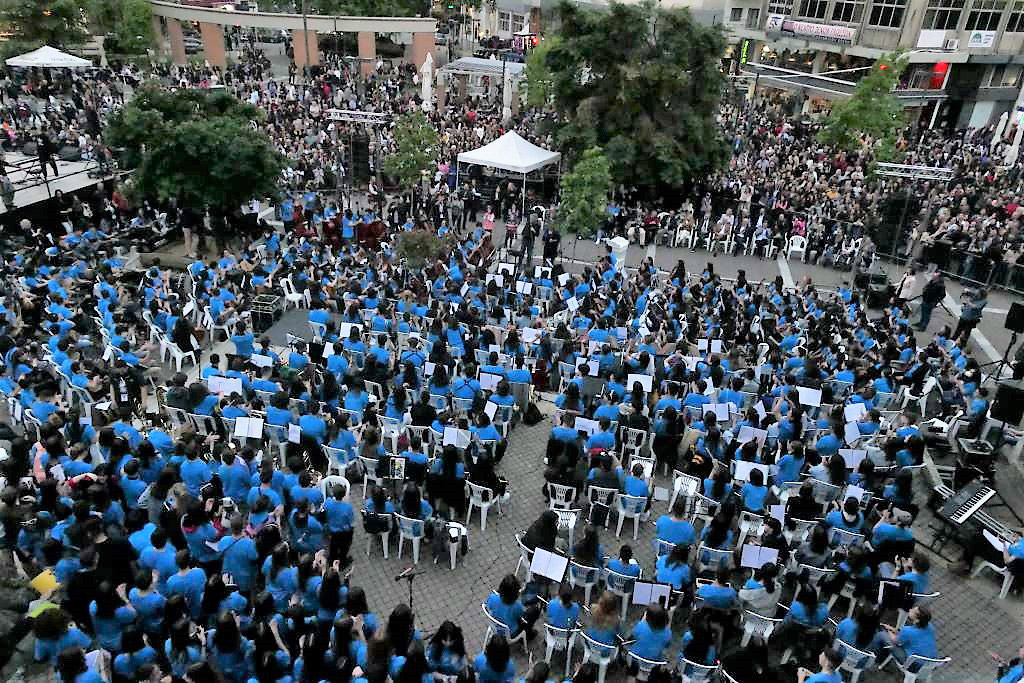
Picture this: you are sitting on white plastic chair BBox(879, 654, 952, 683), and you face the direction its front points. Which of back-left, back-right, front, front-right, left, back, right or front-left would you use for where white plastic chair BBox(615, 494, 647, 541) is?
front-left

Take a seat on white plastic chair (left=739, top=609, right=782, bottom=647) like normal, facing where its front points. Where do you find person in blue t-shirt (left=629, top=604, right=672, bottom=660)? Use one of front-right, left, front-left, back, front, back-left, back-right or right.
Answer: left

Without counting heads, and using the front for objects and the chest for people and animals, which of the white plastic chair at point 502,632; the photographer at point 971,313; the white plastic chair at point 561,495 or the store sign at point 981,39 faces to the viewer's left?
the photographer

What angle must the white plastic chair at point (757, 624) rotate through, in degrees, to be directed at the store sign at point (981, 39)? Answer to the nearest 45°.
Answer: approximately 45° to its right

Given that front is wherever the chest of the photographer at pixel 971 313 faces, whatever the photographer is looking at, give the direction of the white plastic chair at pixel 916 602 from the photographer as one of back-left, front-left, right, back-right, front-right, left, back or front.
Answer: left

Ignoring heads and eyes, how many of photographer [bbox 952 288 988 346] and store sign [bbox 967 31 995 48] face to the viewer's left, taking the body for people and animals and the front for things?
1

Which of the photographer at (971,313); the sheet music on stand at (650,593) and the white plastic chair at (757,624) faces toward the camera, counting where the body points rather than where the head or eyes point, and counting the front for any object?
the sheet music on stand

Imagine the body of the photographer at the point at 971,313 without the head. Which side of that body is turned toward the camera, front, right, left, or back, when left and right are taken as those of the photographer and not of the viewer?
left

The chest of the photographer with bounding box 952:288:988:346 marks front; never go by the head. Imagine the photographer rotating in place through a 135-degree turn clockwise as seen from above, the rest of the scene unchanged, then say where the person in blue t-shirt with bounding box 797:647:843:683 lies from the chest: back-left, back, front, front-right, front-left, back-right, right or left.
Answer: back-right

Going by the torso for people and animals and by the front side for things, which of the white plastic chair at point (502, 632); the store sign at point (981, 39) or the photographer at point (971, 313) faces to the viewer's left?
the photographer

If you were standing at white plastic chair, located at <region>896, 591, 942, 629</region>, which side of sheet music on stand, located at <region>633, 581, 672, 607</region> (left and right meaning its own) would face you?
left

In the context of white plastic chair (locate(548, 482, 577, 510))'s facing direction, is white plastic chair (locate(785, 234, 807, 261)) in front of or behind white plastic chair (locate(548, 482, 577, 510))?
in front

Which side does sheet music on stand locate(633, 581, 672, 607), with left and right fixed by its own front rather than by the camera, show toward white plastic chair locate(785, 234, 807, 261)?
back

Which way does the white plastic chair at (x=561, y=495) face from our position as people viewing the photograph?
facing away from the viewer

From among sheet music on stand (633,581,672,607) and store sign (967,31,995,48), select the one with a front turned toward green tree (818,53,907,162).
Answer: the store sign

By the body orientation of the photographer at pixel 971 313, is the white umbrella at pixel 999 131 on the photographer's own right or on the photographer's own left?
on the photographer's own right

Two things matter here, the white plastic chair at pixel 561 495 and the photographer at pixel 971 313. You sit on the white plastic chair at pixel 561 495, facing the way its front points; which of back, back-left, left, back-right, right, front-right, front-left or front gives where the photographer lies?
front-right

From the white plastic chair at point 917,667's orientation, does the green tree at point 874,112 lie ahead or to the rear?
ahead

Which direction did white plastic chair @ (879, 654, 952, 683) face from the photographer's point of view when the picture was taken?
facing away from the viewer and to the left of the viewer

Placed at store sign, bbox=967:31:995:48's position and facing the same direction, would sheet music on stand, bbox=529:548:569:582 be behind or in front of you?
in front

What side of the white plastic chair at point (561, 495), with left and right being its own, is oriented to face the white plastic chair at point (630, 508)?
right
